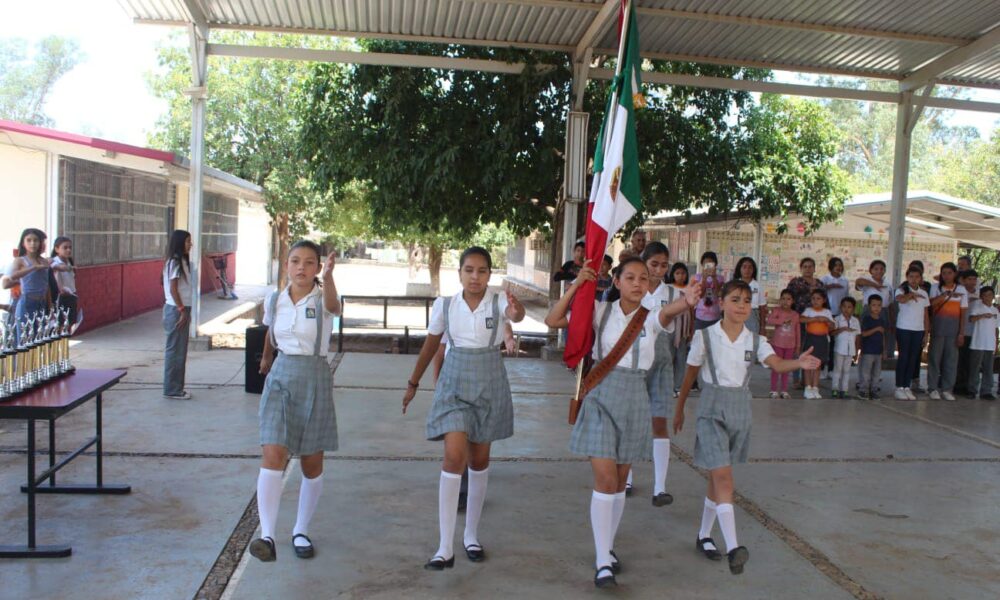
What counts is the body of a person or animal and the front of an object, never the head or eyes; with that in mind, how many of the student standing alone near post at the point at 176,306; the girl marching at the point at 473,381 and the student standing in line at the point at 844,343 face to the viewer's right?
1

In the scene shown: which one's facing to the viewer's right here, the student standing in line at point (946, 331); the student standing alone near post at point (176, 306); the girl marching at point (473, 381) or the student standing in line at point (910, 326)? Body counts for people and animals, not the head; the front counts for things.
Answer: the student standing alone near post at point (176, 306)

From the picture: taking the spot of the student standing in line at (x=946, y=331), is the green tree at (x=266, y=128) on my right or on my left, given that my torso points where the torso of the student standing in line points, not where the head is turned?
on my right

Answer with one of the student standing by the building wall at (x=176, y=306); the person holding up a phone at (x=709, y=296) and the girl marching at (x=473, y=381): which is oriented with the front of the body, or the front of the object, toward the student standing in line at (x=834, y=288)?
the student standing by the building wall at (x=176, y=306)

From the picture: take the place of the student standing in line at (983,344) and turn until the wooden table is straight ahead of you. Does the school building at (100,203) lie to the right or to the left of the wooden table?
right

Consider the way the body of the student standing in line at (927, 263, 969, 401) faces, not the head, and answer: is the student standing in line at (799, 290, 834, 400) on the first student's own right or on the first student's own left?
on the first student's own right

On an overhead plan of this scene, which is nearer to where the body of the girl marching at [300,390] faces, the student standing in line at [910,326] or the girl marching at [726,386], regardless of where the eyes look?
the girl marching

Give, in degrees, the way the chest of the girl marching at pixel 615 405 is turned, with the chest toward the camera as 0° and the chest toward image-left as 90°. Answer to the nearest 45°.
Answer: approximately 0°

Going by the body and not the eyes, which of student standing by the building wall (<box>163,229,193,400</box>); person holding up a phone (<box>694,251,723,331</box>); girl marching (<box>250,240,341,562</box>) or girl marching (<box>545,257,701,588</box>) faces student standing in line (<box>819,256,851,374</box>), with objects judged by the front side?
student standing by the building wall (<box>163,229,193,400</box>)

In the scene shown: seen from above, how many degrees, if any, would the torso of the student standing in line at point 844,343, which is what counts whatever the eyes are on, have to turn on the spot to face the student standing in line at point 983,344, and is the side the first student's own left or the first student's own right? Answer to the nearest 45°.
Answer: approximately 135° to the first student's own left
